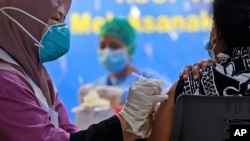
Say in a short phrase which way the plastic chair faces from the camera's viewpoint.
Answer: facing away from the viewer
